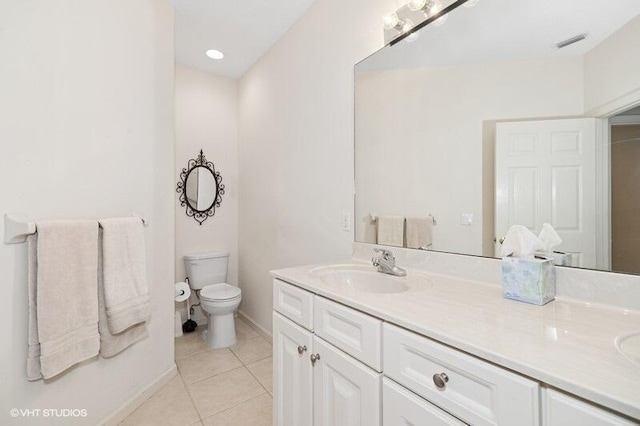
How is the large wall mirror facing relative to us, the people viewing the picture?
facing the viewer and to the left of the viewer

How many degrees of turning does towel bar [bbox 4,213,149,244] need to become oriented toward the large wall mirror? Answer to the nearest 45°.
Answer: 0° — it already faces it

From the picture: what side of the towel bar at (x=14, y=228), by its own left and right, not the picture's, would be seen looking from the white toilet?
left

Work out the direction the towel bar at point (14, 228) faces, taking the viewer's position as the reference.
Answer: facing the viewer and to the right of the viewer

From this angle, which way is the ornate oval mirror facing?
toward the camera

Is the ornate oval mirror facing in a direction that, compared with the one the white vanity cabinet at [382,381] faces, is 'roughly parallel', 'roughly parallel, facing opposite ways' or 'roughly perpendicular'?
roughly perpendicular

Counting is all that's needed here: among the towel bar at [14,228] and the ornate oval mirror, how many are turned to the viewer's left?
0

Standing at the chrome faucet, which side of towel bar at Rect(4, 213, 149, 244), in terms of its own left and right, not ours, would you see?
front

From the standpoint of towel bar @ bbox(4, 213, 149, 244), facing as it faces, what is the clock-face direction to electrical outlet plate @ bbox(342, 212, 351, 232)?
The electrical outlet plate is roughly at 11 o'clock from the towel bar.

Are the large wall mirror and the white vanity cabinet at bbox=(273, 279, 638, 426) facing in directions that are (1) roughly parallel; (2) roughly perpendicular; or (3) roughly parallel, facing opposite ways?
roughly parallel

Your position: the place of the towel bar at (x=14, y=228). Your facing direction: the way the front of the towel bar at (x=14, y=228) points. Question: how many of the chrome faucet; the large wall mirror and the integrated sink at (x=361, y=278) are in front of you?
3

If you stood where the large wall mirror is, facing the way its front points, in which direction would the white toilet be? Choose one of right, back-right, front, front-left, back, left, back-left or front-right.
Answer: front-right

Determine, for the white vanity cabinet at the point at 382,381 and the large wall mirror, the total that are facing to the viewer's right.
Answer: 0

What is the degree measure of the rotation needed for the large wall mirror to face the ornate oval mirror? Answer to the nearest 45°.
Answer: approximately 45° to its right
